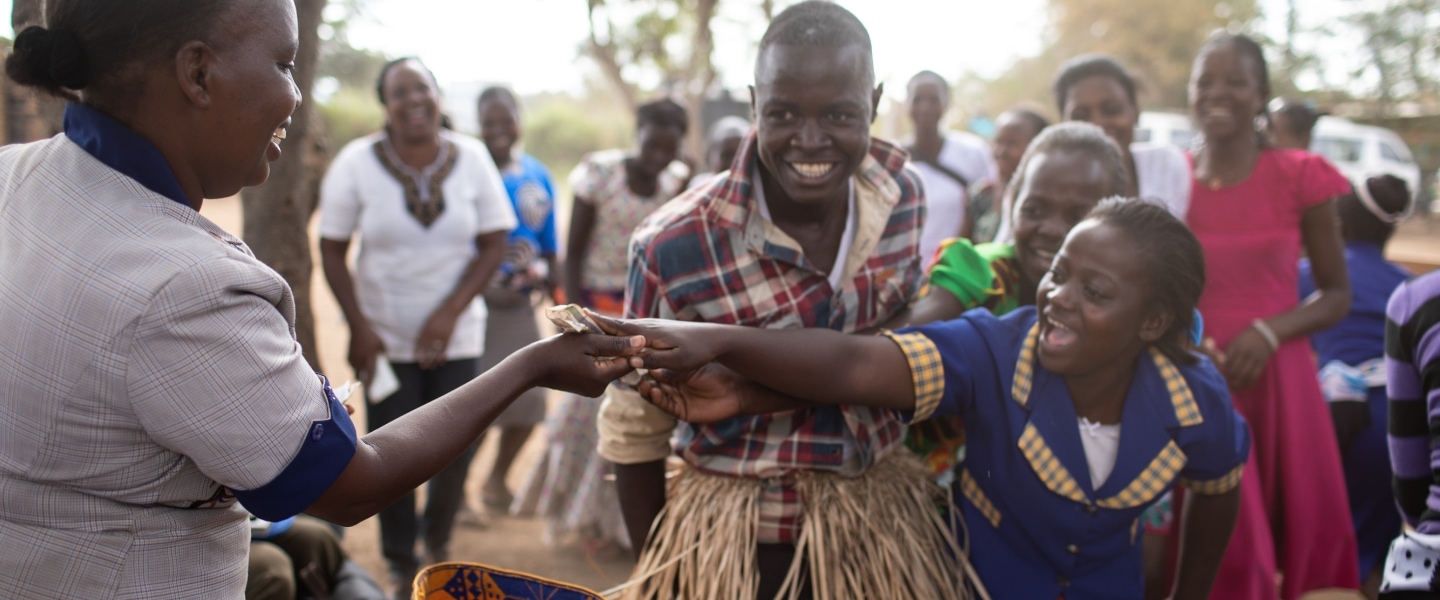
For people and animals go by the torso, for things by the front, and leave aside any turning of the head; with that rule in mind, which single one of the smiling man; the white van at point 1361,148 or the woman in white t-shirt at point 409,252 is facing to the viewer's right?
the white van

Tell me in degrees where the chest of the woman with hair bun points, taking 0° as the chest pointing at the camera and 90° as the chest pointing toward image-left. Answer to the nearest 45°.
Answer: approximately 225°

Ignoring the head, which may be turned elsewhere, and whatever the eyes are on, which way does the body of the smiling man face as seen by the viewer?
toward the camera

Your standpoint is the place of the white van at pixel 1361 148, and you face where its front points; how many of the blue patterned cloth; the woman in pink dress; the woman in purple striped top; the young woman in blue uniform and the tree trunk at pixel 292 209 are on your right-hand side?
5

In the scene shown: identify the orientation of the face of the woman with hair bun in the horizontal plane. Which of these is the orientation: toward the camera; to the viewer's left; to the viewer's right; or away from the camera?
to the viewer's right

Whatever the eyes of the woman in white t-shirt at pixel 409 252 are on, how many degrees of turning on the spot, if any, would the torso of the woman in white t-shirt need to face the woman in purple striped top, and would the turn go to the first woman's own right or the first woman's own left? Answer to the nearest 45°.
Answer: approximately 45° to the first woman's own left

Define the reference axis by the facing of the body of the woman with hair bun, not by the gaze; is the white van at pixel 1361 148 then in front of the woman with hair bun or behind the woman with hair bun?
in front

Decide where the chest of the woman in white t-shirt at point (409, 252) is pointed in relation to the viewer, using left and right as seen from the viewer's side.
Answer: facing the viewer

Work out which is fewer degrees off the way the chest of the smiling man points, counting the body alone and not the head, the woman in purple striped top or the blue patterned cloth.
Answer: the blue patterned cloth

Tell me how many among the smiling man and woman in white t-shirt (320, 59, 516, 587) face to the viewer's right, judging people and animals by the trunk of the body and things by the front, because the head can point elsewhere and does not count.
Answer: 0

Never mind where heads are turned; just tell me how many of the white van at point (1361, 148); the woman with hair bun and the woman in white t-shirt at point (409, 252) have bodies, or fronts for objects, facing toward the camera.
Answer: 1

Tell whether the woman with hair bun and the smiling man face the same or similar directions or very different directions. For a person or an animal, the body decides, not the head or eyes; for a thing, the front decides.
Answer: very different directions

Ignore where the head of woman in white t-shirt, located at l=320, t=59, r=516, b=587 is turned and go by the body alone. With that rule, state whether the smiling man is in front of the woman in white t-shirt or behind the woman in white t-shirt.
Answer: in front

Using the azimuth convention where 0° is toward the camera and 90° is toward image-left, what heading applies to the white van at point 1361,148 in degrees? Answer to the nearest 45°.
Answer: approximately 270°
